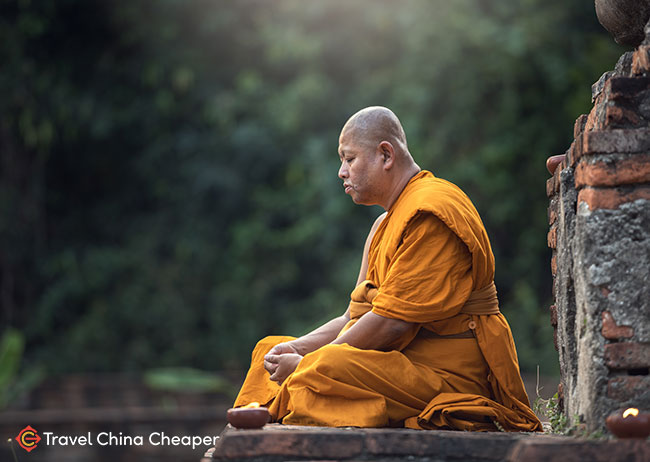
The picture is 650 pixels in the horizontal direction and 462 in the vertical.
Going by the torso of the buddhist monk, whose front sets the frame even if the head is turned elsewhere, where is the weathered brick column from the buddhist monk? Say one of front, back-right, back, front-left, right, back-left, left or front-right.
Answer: back-left

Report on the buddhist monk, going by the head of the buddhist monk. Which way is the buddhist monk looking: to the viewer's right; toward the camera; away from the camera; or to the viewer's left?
to the viewer's left

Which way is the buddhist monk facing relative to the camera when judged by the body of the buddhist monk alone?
to the viewer's left
